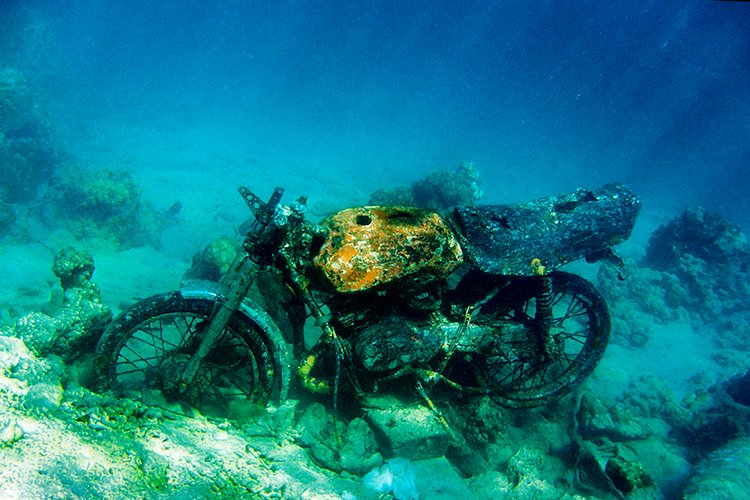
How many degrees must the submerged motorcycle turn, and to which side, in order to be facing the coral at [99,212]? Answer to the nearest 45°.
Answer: approximately 45° to its right

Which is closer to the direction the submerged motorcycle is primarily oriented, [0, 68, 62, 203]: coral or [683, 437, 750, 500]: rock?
the coral

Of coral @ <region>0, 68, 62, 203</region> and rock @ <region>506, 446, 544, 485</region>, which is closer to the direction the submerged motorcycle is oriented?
the coral

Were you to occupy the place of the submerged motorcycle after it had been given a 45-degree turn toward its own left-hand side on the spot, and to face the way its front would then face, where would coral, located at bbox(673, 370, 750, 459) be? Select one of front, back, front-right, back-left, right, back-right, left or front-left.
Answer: back

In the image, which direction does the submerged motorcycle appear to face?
to the viewer's left

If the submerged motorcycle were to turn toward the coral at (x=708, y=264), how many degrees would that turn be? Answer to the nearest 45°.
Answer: approximately 135° to its right
